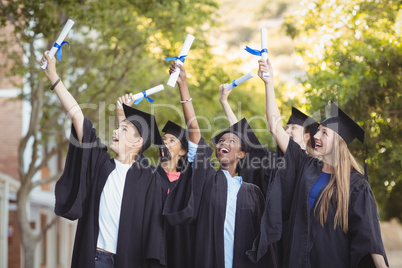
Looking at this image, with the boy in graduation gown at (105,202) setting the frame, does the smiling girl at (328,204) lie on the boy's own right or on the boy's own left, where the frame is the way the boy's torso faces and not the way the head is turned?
on the boy's own left

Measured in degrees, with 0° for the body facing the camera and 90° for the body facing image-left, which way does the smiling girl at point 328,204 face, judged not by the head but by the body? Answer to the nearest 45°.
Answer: approximately 45°

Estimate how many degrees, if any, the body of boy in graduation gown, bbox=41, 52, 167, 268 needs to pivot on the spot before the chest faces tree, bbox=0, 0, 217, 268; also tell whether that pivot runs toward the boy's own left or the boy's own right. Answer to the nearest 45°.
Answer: approximately 135° to the boy's own right

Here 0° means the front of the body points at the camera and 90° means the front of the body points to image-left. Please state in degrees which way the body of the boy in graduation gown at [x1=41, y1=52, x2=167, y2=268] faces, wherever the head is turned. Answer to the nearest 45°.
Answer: approximately 45°
